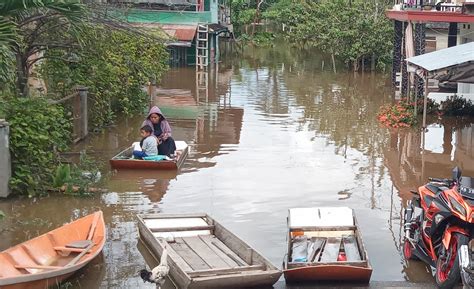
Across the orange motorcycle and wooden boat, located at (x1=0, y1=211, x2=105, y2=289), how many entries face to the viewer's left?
0

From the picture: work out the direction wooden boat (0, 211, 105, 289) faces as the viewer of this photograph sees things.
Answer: facing away from the viewer and to the right of the viewer

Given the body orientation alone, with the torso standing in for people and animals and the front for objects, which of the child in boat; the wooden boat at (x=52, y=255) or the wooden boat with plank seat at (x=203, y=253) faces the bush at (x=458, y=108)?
the wooden boat

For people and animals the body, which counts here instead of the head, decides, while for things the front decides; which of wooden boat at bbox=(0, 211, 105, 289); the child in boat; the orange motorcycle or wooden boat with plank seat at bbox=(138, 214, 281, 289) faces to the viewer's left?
the child in boat

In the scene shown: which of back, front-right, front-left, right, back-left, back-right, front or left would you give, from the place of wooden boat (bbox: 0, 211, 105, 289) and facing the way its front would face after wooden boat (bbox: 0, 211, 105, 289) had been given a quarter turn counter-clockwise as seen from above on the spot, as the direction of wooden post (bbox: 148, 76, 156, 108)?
front-right

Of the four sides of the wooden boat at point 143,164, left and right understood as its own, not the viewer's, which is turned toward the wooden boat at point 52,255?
left

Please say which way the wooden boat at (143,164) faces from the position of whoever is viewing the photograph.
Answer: facing to the left of the viewer

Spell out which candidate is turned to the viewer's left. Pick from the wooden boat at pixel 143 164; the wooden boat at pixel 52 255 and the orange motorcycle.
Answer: the wooden boat at pixel 143 164

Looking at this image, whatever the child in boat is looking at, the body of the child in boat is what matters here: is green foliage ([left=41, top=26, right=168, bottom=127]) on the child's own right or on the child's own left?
on the child's own right
